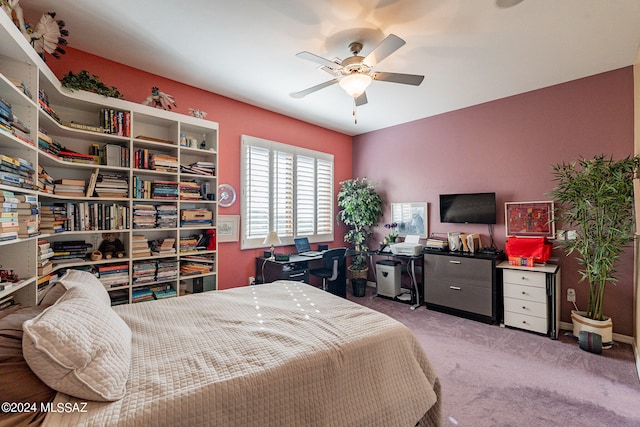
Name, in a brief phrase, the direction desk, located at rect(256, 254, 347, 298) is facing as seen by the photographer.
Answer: facing the viewer and to the right of the viewer

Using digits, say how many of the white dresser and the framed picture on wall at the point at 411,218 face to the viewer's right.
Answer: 0

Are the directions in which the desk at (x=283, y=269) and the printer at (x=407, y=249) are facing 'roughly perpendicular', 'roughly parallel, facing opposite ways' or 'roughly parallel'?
roughly perpendicular

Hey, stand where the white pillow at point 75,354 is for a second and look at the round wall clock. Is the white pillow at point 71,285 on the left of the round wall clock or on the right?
left

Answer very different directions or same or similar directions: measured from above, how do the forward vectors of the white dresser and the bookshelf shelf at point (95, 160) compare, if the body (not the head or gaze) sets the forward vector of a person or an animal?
very different directions

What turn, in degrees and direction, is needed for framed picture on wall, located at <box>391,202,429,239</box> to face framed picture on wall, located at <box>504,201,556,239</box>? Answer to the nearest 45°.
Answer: approximately 90° to its left

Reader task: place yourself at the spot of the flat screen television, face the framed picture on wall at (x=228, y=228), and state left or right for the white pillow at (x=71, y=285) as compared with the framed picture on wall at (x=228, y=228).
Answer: left

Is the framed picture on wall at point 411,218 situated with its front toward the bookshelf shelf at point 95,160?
yes

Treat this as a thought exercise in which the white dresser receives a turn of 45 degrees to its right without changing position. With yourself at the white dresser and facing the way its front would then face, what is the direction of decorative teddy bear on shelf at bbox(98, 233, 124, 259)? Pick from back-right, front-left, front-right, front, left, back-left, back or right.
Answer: front-left

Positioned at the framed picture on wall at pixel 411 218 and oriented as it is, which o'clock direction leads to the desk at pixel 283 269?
The desk is roughly at 12 o'clock from the framed picture on wall.

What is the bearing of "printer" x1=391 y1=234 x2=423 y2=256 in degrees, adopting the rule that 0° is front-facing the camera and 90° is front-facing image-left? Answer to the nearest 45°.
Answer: approximately 45°

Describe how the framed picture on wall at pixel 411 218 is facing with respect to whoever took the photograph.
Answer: facing the viewer and to the left of the viewer

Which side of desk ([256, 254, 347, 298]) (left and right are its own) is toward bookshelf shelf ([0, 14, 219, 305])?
right

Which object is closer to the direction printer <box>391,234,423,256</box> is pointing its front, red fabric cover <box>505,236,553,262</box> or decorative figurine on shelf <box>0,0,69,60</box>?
the decorative figurine on shelf

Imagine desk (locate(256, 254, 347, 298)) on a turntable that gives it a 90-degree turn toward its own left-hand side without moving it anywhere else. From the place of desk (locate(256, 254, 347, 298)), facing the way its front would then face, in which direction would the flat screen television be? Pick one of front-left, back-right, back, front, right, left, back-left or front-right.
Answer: front-right

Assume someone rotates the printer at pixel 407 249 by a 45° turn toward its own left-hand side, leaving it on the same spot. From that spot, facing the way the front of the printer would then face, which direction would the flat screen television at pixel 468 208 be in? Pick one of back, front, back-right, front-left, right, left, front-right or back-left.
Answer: left
